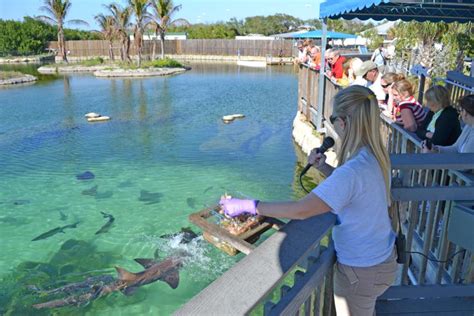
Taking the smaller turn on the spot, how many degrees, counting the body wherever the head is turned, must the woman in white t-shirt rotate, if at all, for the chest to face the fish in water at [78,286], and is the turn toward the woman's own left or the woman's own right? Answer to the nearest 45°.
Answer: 0° — they already face it

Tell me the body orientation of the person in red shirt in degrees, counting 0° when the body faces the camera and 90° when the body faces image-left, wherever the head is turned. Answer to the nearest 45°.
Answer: approximately 45°

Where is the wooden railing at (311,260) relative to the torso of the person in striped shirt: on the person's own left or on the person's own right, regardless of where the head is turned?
on the person's own left

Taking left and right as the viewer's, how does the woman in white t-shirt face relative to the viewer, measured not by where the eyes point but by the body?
facing away from the viewer and to the left of the viewer

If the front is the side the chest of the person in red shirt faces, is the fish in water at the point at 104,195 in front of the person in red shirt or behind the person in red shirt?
in front

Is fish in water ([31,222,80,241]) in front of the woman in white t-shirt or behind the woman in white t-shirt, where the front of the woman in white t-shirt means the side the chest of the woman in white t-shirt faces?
in front

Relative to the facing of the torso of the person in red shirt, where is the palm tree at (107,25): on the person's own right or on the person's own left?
on the person's own right

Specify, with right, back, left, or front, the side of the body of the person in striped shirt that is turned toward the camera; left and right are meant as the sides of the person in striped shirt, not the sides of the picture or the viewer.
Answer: left
